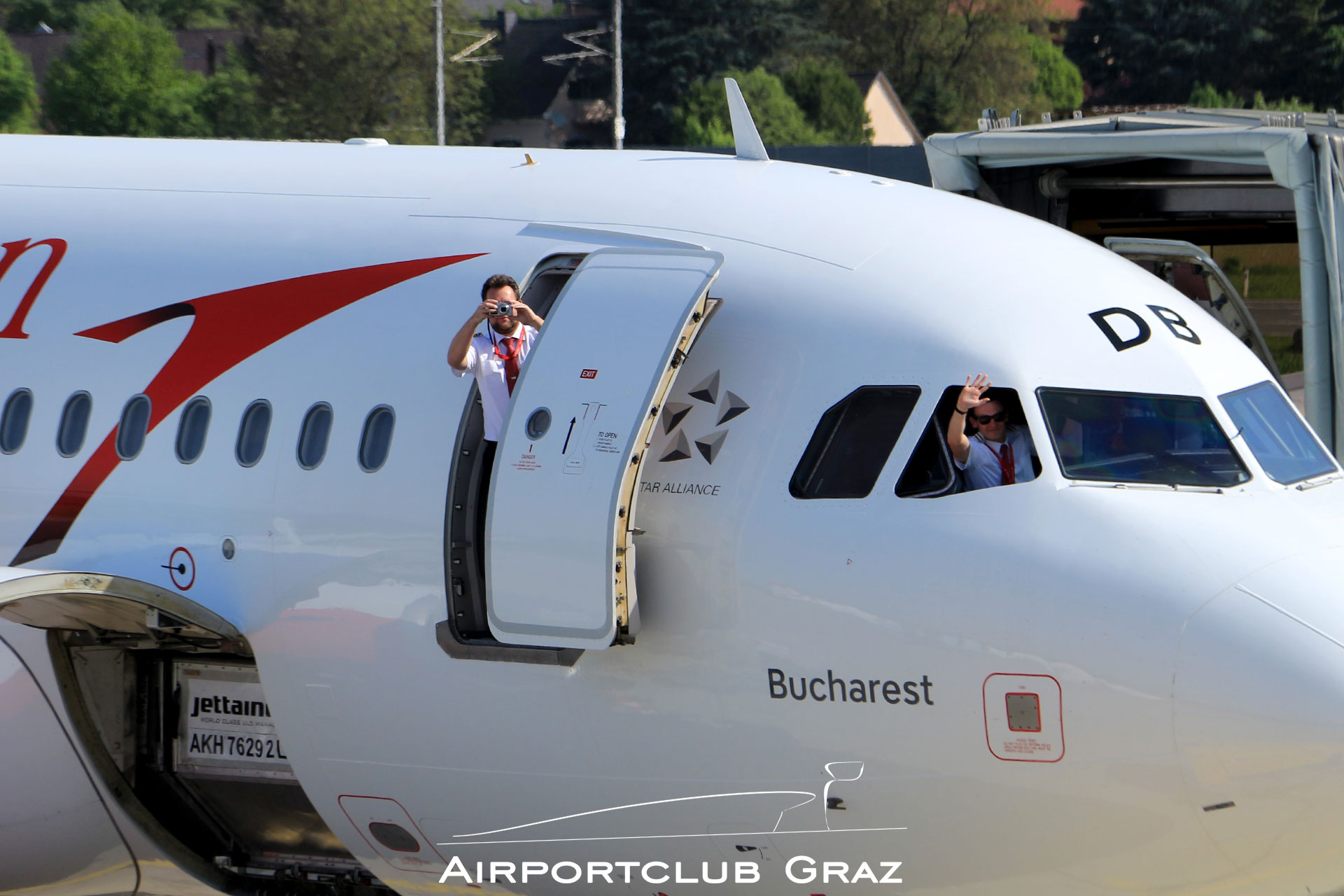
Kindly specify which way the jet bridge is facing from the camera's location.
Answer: facing the viewer and to the left of the viewer

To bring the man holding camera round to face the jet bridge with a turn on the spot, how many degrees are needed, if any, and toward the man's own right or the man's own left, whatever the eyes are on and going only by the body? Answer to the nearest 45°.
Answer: approximately 135° to the man's own left

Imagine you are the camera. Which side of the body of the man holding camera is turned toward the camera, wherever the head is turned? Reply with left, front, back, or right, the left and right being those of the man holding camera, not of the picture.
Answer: front

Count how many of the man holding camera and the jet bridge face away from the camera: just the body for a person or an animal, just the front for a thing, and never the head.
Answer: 0

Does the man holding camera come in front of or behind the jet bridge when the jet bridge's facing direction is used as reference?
in front

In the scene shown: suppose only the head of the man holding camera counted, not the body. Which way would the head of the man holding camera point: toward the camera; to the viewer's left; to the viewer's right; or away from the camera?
toward the camera
